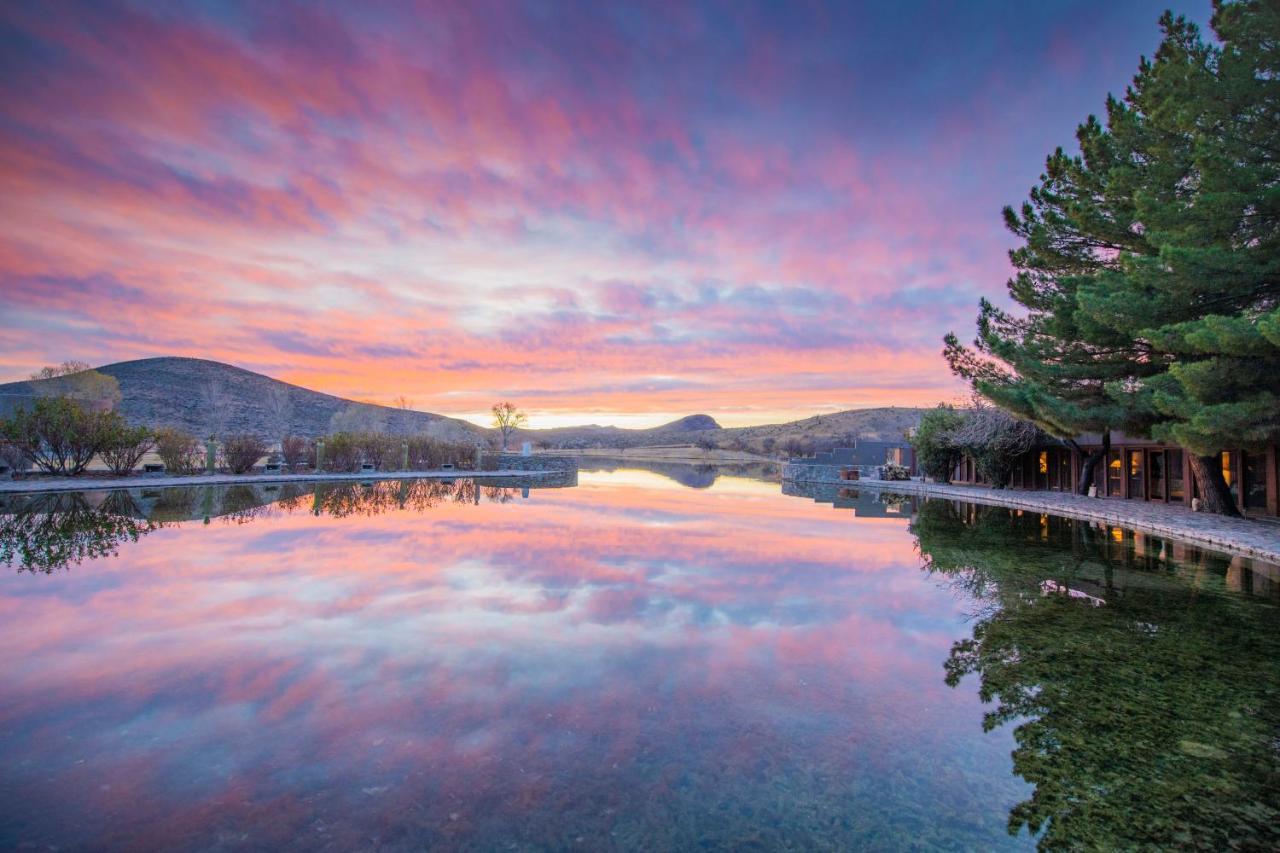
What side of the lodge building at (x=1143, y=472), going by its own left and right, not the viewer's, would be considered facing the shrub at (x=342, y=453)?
front

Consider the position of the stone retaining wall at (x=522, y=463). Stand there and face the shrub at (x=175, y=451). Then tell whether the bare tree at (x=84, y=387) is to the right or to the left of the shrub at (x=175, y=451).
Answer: right

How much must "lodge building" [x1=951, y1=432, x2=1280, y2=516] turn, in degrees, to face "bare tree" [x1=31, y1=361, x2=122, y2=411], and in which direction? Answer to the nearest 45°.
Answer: approximately 45° to its right

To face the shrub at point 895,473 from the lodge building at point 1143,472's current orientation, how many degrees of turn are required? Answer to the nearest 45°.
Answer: approximately 90° to its right

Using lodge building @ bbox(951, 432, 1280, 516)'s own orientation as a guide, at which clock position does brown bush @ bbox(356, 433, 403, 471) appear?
The brown bush is roughly at 1 o'clock from the lodge building.

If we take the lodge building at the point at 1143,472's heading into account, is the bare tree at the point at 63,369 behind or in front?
in front

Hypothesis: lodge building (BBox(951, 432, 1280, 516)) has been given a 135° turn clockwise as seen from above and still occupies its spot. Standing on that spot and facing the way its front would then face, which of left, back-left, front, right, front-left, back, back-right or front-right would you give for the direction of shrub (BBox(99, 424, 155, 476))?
back-left

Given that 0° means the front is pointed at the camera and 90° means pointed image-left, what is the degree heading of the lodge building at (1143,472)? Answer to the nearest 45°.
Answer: approximately 45°

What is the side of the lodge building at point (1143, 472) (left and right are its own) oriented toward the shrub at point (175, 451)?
front

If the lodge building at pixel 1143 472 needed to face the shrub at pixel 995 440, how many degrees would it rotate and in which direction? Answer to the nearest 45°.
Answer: approximately 90° to its right

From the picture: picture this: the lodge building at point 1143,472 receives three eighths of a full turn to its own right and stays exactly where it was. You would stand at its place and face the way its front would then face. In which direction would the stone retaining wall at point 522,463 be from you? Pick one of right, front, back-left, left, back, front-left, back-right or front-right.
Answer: left

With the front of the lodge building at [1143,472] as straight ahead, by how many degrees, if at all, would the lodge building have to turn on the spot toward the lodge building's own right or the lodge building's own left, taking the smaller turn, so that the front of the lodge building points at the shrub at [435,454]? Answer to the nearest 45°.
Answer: approximately 45° to the lodge building's own right

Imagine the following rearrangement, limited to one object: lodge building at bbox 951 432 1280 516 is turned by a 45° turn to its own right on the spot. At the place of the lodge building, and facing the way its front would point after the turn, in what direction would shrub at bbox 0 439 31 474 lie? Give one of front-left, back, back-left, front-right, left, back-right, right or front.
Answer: front-left

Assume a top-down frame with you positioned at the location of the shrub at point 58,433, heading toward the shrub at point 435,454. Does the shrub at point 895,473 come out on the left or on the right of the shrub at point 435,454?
right
